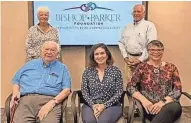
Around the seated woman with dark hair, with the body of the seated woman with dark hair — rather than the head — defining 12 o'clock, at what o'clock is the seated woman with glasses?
The seated woman with glasses is roughly at 9 o'clock from the seated woman with dark hair.

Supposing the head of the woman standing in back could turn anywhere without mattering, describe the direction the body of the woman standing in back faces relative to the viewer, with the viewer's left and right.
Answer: facing the viewer

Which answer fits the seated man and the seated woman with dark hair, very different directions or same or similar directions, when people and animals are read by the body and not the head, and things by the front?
same or similar directions

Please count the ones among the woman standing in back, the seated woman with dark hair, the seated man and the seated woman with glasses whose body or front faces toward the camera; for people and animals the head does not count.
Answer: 4

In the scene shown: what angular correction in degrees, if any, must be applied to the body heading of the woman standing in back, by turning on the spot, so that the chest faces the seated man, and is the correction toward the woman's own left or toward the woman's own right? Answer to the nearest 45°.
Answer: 0° — they already face them

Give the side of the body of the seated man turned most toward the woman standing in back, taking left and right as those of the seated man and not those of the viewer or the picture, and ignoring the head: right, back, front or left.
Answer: back

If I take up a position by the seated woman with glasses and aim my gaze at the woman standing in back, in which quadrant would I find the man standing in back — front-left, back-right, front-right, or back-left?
front-right

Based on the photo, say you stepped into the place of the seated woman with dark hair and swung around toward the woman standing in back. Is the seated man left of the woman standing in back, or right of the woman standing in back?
left

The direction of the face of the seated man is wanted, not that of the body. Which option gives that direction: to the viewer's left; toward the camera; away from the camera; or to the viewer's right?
toward the camera

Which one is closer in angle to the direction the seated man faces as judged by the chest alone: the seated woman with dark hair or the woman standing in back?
the seated woman with dark hair

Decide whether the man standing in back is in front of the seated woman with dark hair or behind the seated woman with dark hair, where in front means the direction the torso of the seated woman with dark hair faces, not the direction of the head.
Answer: behind

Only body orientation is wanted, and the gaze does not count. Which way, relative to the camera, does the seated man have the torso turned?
toward the camera
